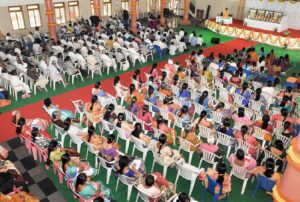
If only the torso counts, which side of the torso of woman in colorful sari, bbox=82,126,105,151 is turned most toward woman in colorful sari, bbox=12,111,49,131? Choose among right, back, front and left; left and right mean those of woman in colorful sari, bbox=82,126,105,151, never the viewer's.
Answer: left

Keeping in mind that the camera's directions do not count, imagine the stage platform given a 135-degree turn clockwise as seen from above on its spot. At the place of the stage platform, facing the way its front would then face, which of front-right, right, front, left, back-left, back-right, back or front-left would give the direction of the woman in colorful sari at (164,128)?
back

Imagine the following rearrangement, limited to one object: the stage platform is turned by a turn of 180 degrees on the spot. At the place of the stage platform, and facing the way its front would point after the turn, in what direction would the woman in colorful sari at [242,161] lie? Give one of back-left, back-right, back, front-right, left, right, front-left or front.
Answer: back-right

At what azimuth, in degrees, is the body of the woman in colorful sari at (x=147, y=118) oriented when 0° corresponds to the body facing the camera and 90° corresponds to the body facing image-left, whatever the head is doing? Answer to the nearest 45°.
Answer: approximately 225°

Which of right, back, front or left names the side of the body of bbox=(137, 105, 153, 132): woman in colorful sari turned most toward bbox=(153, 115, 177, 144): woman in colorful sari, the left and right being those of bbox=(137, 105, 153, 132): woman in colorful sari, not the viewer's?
right

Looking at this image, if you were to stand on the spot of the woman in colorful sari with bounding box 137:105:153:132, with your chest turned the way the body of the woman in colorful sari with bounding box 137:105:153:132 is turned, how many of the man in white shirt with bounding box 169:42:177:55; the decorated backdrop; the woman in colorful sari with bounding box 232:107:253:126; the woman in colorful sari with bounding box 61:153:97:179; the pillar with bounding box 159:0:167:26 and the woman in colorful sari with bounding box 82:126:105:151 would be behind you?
2

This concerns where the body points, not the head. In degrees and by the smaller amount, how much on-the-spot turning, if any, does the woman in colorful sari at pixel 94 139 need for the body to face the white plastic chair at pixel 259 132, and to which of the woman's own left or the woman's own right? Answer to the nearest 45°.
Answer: approximately 45° to the woman's own right

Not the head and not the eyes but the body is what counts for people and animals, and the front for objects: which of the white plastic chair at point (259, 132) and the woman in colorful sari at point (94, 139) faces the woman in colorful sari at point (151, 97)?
the woman in colorful sari at point (94, 139)

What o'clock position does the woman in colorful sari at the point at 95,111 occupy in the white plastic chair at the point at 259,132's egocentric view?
The woman in colorful sari is roughly at 7 o'clock from the white plastic chair.

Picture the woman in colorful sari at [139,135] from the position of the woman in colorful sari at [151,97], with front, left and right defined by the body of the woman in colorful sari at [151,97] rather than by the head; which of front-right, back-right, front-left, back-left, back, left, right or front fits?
back-right

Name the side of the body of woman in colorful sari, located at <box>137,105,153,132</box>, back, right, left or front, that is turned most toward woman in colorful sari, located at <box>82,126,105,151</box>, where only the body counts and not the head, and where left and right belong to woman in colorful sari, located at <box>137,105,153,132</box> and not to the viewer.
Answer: back

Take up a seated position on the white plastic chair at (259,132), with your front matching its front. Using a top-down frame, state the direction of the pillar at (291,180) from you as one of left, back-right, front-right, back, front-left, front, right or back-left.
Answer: back-right

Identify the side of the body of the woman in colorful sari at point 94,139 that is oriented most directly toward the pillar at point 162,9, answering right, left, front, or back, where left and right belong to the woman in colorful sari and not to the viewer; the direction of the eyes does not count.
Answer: front

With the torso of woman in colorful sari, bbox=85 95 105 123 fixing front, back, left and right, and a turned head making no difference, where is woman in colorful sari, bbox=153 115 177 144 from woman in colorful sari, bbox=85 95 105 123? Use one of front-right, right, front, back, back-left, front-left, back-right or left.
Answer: right

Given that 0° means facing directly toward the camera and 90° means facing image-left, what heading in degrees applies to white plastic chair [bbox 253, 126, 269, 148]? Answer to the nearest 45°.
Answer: approximately 225°

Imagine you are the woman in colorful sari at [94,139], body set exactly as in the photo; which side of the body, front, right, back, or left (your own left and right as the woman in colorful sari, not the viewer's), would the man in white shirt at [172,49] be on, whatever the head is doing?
front

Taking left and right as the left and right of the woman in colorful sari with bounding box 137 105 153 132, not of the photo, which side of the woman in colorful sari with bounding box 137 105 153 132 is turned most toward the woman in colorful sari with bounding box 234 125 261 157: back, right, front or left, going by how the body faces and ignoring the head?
right
